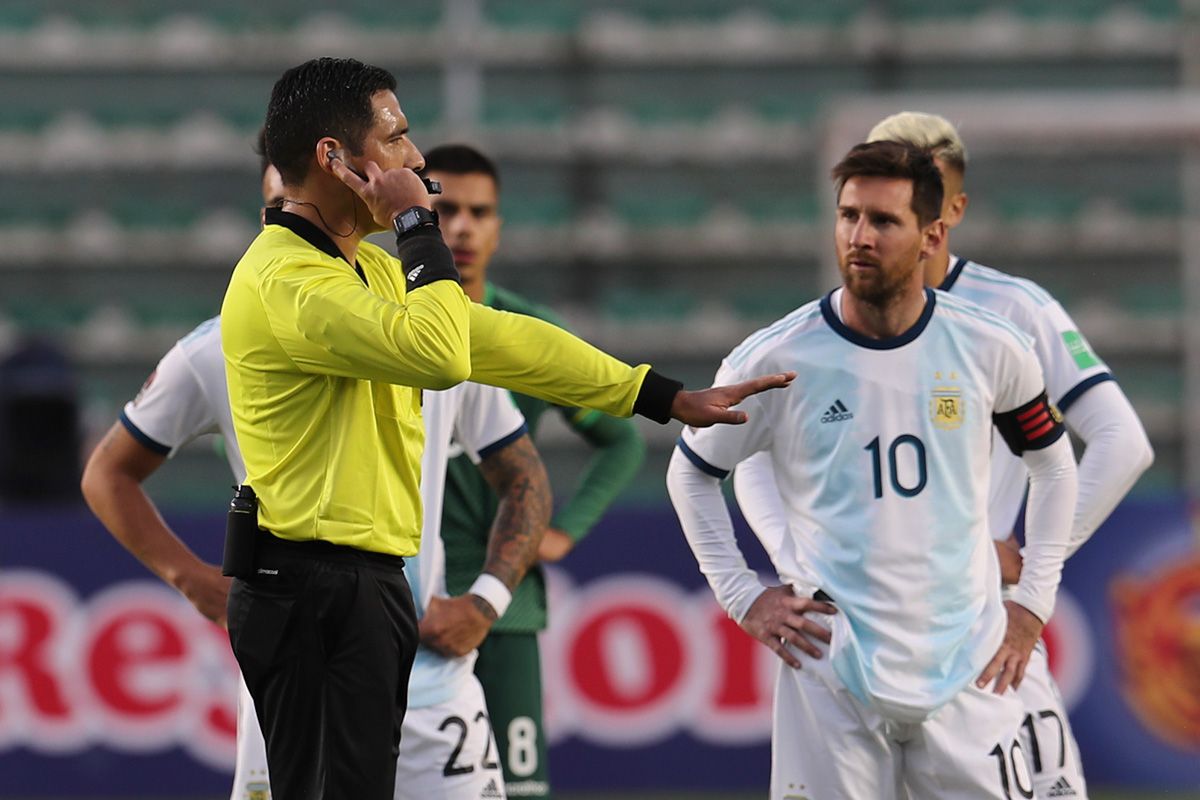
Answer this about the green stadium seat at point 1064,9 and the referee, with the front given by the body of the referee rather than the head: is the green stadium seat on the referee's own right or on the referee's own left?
on the referee's own left

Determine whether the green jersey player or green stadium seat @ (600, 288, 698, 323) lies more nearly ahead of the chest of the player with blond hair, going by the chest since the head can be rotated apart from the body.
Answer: the green jersey player

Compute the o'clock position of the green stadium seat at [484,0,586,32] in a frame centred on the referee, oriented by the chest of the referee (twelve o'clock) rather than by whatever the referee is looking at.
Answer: The green stadium seat is roughly at 9 o'clock from the referee.

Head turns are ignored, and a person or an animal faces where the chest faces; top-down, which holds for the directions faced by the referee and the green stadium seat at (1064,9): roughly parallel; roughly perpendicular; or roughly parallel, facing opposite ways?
roughly perpendicular

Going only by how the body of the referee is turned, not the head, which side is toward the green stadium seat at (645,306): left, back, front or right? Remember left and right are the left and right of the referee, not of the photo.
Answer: left

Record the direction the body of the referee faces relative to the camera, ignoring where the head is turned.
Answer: to the viewer's right

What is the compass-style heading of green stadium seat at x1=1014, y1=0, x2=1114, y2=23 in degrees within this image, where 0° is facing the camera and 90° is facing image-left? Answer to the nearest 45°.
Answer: approximately 0°

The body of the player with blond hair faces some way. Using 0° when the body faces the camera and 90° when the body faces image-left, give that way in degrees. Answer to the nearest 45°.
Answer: approximately 45°

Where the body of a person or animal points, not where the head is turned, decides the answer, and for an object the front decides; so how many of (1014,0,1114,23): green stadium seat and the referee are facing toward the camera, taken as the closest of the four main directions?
1
